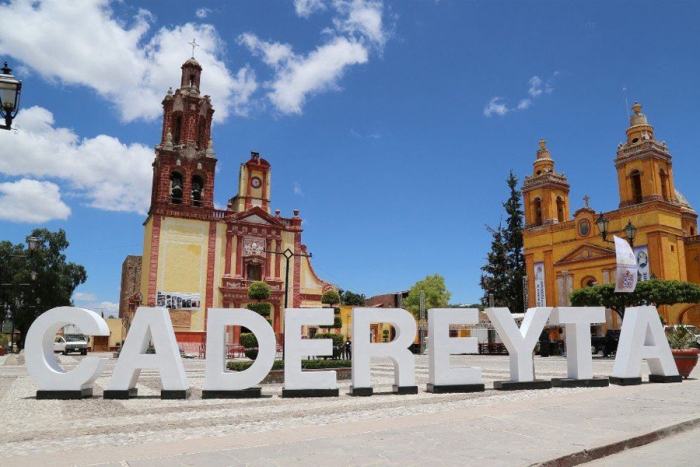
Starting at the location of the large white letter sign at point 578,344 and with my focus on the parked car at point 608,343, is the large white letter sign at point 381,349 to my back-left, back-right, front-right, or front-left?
back-left

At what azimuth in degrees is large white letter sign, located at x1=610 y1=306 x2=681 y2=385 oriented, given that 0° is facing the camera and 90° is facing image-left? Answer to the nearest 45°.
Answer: approximately 315°

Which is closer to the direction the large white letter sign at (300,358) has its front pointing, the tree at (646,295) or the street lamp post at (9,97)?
the street lamp post

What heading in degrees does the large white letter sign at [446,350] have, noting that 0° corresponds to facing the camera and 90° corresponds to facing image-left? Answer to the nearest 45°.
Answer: approximately 0°

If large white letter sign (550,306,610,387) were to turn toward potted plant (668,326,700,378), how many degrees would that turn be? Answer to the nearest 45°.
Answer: approximately 90° to its left
